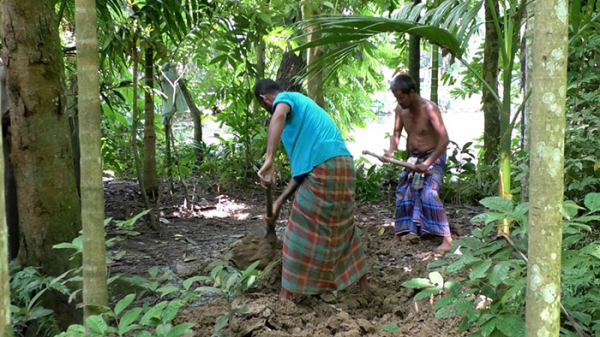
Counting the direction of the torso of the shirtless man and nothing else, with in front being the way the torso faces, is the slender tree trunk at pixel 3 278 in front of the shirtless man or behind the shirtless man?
in front

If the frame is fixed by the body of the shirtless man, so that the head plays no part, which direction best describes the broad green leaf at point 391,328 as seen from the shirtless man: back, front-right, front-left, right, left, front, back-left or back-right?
front-left

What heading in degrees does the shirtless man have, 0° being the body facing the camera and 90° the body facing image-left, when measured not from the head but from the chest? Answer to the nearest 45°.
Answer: approximately 45°

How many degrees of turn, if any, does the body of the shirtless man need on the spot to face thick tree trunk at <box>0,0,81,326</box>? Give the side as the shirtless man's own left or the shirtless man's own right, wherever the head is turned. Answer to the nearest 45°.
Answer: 0° — they already face it

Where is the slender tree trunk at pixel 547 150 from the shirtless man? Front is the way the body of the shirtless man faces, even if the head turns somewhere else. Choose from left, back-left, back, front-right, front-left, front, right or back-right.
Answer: front-left

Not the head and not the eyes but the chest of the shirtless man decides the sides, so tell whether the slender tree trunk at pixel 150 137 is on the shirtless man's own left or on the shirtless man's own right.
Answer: on the shirtless man's own right
